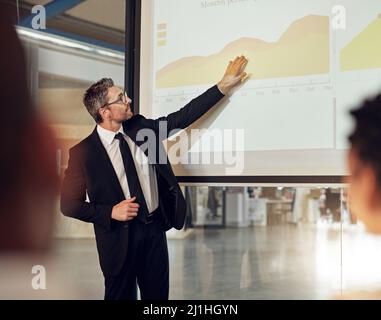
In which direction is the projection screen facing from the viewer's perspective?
toward the camera

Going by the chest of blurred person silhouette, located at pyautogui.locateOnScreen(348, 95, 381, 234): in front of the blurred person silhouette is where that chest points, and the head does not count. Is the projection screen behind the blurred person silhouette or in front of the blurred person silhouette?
in front

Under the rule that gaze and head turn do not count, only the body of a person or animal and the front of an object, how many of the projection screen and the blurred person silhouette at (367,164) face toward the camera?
1

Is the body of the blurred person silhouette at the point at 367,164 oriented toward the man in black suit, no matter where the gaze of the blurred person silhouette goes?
yes

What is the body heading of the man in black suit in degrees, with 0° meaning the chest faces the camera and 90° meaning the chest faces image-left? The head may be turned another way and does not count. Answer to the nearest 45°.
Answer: approximately 315°

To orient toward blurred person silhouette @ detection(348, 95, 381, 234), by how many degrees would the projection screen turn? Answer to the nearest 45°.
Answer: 0° — it already faces them

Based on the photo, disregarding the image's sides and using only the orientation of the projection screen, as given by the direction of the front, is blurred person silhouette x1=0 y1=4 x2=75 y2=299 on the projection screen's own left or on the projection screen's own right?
on the projection screen's own right

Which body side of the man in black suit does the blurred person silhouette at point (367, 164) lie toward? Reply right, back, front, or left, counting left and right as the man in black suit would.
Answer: front
